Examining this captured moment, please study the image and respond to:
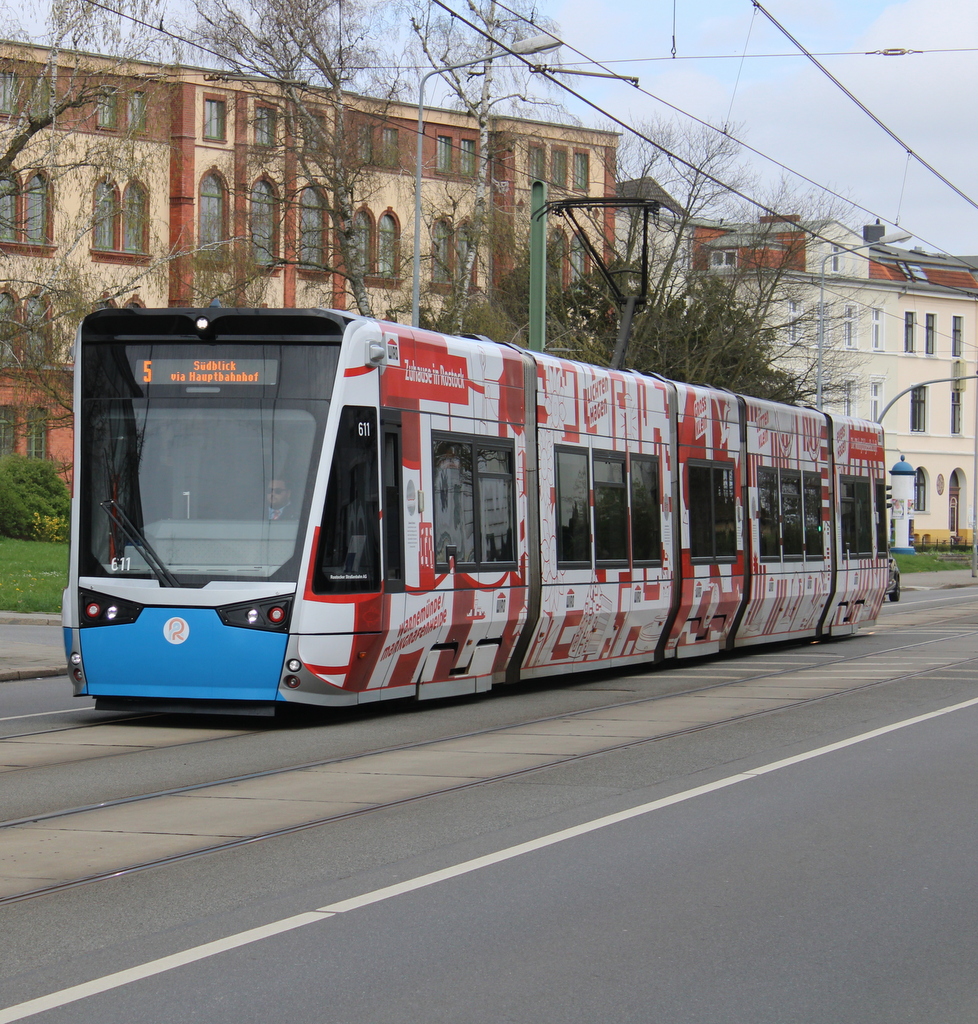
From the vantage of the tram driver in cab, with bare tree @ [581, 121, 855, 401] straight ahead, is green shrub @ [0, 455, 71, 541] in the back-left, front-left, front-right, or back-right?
front-left

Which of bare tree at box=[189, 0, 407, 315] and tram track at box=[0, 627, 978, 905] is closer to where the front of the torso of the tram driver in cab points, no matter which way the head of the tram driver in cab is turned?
the tram track

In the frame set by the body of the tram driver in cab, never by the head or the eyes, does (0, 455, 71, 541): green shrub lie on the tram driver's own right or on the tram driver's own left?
on the tram driver's own right

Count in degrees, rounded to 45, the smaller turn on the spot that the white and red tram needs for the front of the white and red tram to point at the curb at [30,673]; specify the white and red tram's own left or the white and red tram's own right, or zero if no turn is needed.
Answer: approximately 90° to the white and red tram's own right

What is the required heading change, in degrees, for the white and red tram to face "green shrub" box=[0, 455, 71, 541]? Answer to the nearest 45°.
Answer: approximately 135° to its right

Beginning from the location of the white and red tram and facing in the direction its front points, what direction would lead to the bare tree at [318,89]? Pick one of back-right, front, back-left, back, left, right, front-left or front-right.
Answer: back-right

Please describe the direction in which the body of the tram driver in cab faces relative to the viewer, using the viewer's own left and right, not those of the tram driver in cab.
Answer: facing the viewer and to the left of the viewer

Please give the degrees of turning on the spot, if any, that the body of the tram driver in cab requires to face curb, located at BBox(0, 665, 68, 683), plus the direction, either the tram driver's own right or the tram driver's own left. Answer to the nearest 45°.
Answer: approximately 90° to the tram driver's own right

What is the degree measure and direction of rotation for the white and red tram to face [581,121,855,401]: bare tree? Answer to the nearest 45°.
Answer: approximately 135° to its right
